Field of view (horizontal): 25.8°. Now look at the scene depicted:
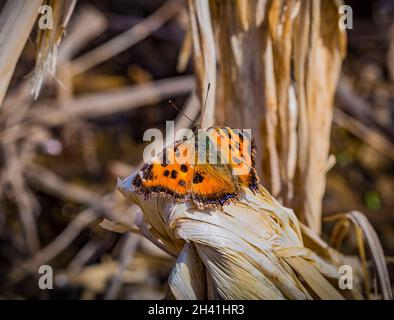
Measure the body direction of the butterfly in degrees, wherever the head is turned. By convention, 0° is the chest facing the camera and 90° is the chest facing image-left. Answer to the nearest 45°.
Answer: approximately 135°
